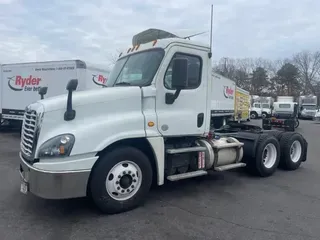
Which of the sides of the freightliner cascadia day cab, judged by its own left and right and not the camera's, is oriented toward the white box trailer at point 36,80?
right

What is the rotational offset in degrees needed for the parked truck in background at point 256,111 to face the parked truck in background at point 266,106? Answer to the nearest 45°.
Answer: approximately 90° to its left

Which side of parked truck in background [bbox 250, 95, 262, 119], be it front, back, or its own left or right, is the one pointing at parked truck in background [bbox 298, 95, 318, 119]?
back

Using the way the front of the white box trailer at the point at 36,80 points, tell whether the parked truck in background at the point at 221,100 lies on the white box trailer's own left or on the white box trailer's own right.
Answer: on the white box trailer's own left

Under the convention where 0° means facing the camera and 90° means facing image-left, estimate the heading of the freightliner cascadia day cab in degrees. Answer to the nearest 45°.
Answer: approximately 45°

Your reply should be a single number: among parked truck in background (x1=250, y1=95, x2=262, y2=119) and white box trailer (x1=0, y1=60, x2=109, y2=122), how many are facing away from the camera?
0

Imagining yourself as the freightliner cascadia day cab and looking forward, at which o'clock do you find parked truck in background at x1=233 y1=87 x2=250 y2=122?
The parked truck in background is roughly at 5 o'clock from the freightliner cascadia day cab.

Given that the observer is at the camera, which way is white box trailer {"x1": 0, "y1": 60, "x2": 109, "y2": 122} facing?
facing the viewer and to the right of the viewer

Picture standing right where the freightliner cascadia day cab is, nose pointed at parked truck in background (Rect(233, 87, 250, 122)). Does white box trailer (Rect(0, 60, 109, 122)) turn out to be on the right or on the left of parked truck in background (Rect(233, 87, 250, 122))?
left
